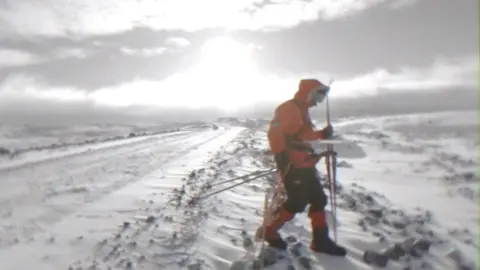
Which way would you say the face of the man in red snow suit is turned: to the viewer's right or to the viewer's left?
to the viewer's right

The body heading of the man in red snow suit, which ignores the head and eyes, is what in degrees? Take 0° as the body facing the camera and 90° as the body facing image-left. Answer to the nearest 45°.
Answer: approximately 270°
